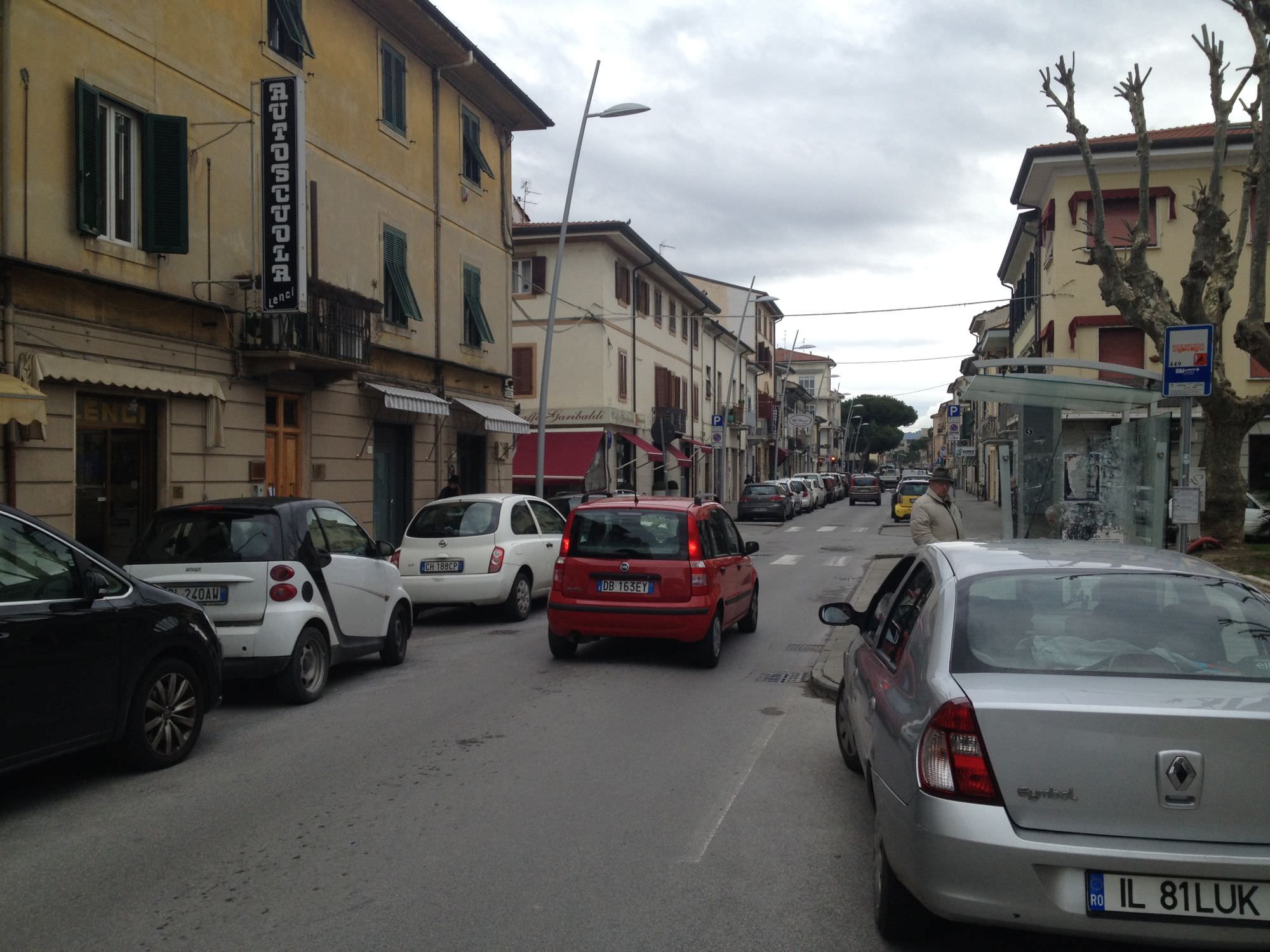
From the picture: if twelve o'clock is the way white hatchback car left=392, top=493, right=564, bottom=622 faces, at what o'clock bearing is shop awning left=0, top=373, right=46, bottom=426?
The shop awning is roughly at 7 o'clock from the white hatchback car.

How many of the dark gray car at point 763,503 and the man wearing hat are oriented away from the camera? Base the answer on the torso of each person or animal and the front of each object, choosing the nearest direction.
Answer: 1

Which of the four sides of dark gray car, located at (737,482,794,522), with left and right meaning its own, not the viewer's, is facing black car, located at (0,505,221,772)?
back

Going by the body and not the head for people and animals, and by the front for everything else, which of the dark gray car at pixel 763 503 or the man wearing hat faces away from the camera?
the dark gray car

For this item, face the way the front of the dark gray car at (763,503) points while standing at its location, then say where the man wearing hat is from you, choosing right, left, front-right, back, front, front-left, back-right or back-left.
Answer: back

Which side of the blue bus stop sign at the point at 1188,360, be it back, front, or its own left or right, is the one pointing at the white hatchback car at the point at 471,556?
right

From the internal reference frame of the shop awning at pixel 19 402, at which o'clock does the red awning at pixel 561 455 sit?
The red awning is roughly at 9 o'clock from the shop awning.

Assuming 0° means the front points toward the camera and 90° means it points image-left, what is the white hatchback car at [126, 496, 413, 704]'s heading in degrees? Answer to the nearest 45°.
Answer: approximately 225°

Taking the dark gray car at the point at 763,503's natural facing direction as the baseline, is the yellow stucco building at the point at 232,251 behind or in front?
behind

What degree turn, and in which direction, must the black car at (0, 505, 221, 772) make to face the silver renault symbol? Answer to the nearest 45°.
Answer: approximately 90° to its right
